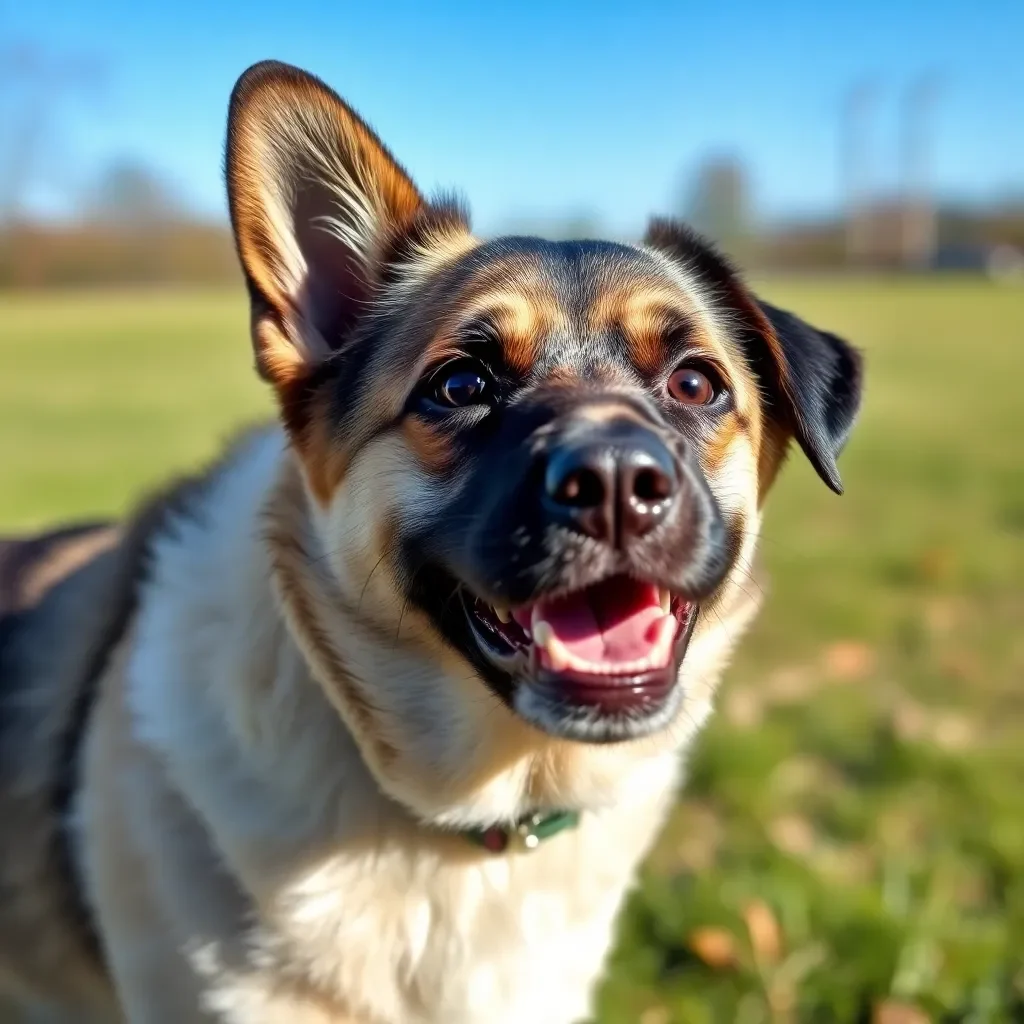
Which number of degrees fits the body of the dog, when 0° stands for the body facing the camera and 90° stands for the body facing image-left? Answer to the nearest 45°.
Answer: approximately 315°
